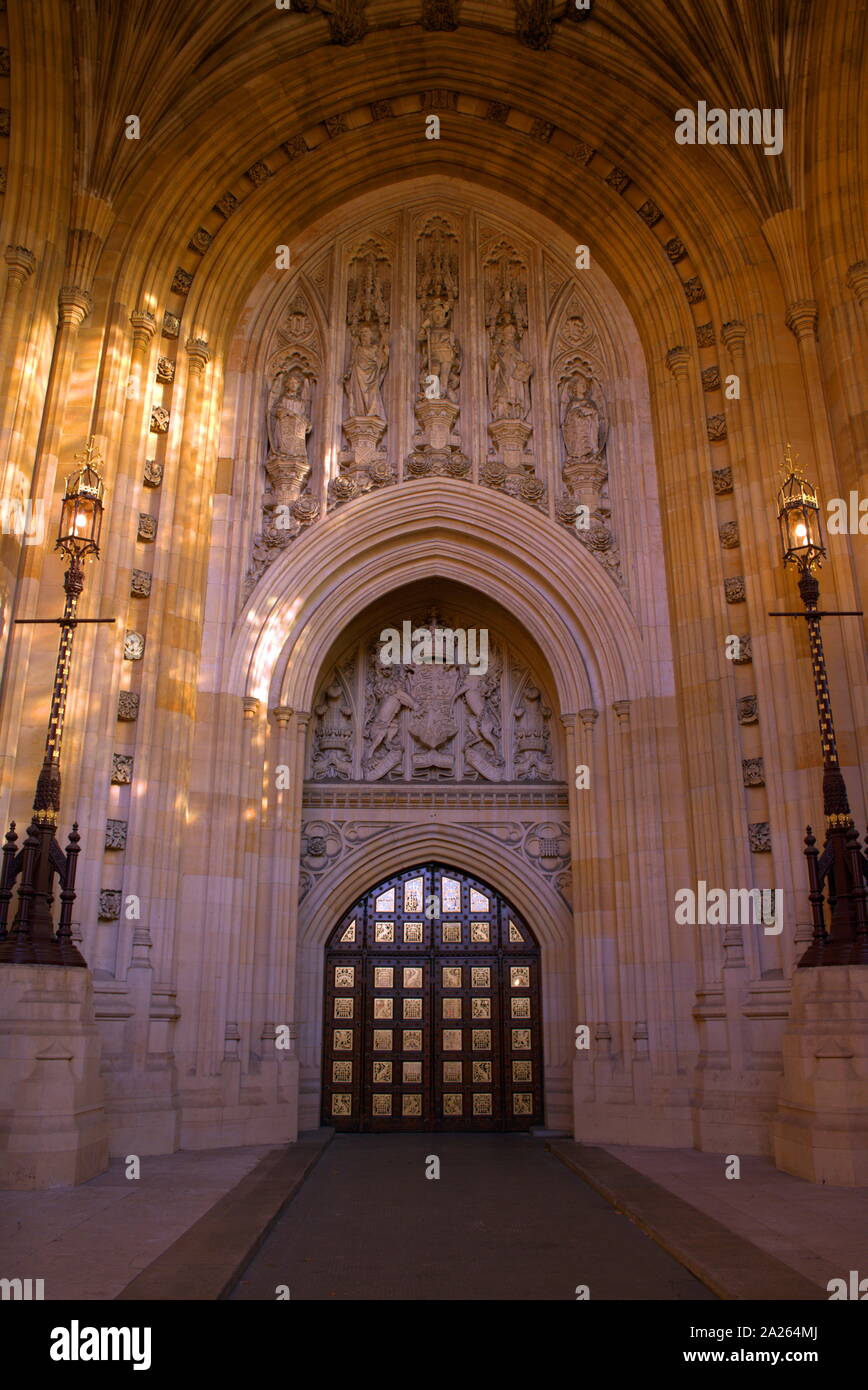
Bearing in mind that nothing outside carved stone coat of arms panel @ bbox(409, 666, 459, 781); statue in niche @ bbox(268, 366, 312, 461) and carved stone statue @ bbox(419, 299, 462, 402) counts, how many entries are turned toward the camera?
3

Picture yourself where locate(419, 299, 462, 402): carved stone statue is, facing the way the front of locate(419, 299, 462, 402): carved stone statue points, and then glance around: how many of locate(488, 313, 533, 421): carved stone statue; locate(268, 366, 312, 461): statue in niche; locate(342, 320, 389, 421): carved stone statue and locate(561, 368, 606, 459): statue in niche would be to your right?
2

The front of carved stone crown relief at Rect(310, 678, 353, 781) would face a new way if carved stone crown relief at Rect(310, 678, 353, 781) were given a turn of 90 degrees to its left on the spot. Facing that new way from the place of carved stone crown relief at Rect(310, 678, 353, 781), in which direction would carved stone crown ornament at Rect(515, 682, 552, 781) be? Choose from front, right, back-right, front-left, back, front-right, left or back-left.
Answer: front

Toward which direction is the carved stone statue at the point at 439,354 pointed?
toward the camera

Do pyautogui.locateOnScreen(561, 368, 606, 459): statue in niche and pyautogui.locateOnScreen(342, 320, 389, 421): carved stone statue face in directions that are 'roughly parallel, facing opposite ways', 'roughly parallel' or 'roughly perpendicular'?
roughly parallel

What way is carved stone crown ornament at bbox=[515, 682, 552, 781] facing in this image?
toward the camera

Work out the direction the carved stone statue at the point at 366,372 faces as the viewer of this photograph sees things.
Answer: facing the viewer

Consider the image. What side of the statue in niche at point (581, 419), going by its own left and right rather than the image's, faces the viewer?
front

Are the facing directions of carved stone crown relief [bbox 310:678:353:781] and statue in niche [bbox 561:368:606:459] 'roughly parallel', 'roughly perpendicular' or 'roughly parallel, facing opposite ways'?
roughly parallel

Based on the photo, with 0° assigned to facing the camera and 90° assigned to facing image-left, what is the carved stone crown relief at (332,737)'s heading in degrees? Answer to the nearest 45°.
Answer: approximately 0°

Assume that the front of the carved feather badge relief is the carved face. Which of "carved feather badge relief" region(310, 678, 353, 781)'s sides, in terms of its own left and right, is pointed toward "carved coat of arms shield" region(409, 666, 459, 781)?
left
